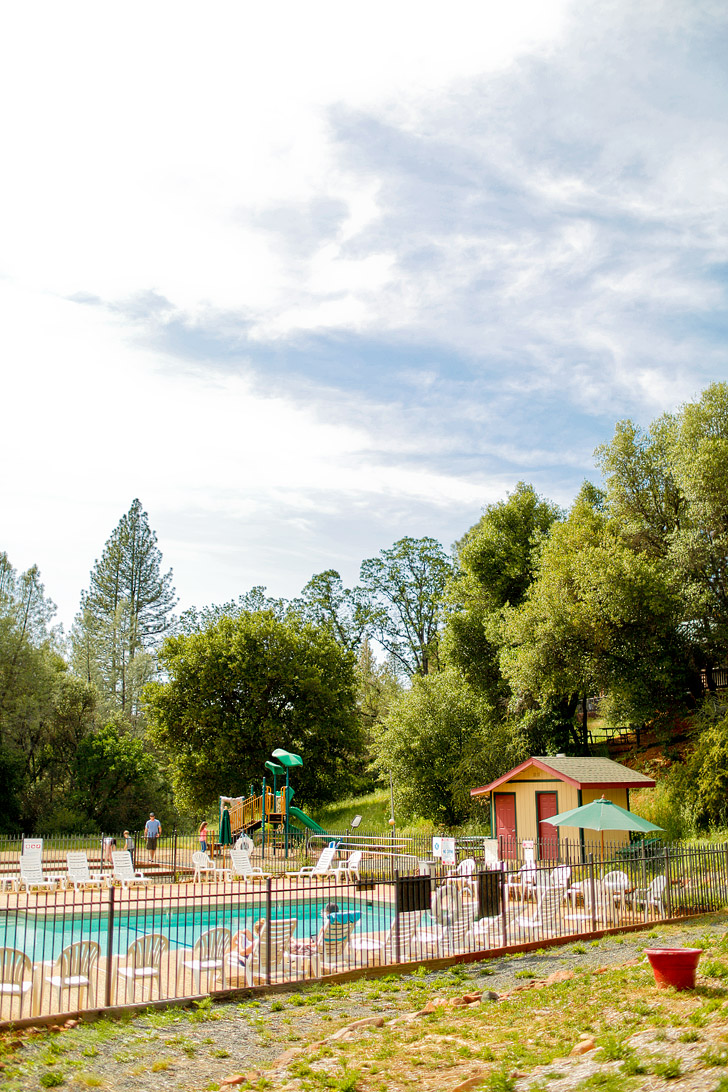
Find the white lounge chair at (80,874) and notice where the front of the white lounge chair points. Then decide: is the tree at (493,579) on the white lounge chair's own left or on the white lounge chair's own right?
on the white lounge chair's own left

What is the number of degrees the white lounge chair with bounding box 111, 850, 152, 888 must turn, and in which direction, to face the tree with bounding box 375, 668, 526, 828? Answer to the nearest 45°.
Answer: approximately 90° to its left

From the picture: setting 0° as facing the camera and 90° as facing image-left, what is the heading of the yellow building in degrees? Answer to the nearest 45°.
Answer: approximately 45°

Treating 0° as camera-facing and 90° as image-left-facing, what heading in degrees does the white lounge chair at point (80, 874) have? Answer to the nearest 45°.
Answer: approximately 315°

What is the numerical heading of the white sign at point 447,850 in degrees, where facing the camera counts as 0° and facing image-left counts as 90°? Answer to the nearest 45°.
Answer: approximately 0°

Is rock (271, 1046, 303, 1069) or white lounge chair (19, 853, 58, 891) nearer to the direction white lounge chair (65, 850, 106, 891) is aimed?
the rock

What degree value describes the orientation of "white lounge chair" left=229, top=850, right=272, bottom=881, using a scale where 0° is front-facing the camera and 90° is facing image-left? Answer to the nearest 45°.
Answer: approximately 315°

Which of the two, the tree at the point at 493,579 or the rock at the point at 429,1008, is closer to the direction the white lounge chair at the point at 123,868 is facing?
the rock
